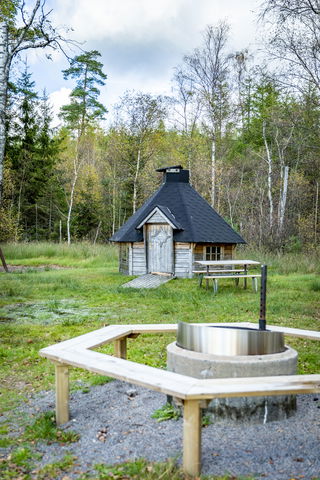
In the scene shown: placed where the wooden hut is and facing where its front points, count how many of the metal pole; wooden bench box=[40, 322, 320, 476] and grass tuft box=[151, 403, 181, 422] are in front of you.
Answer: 3

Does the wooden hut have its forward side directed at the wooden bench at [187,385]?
yes

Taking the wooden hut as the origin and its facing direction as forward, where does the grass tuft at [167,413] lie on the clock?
The grass tuft is roughly at 12 o'clock from the wooden hut.

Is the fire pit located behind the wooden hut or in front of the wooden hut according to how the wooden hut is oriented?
in front

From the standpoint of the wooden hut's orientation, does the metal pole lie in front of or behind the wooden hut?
in front

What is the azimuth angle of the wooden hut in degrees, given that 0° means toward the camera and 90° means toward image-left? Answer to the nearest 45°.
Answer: approximately 0°
